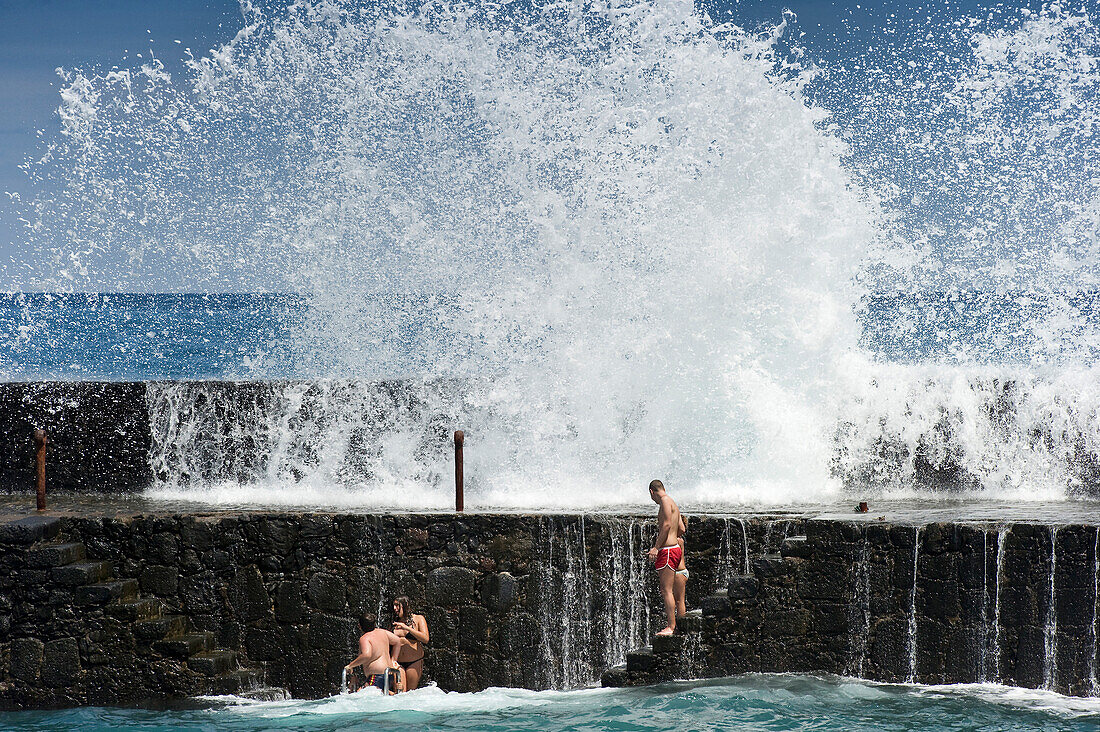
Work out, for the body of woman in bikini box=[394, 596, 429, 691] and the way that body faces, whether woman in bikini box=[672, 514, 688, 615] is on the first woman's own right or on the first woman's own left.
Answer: on the first woman's own left

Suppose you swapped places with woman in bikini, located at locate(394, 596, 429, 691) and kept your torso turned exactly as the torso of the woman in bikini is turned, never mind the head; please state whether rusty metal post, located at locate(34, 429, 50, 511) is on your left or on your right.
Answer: on your right

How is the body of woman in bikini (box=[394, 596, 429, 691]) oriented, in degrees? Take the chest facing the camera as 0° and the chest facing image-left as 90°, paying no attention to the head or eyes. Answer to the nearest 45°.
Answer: approximately 45°

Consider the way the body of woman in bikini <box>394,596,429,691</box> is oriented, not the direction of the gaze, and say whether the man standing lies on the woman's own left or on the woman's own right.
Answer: on the woman's own left
